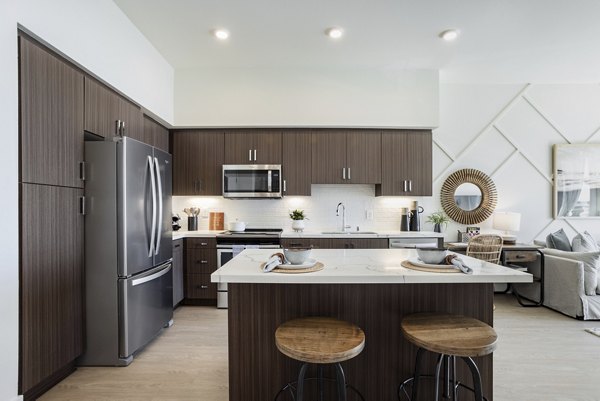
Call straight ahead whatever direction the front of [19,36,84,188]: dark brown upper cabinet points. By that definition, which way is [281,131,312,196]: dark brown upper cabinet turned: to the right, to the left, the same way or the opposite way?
to the right

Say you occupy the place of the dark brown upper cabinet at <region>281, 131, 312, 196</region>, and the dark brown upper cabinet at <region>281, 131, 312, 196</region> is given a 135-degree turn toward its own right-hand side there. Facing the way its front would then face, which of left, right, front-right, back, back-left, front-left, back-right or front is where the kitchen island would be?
back-left

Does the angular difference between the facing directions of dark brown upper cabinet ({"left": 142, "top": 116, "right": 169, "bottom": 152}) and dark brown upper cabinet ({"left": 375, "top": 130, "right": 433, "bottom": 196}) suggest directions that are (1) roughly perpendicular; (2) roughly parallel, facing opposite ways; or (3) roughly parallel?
roughly perpendicular

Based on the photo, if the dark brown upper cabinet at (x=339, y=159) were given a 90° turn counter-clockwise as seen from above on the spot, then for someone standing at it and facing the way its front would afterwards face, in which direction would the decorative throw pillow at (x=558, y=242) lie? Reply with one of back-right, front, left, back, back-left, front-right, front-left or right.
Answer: front

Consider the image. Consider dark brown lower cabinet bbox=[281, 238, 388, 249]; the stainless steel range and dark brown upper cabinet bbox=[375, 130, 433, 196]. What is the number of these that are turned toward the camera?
3

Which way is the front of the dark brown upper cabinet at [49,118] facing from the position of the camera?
facing the viewer and to the right of the viewer

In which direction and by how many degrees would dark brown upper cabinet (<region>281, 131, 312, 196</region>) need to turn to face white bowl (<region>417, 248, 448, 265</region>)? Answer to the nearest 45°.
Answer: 0° — it already faces it

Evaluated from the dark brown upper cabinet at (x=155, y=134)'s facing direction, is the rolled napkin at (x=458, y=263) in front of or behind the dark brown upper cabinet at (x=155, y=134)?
in front

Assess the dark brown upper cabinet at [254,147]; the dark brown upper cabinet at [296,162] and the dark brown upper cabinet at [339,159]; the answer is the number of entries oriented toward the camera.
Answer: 3
